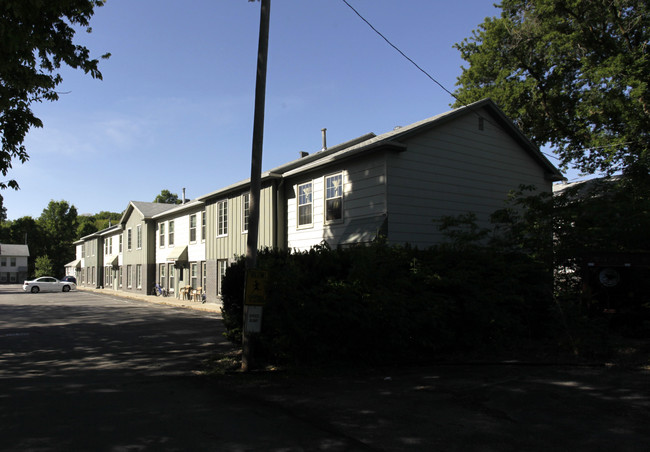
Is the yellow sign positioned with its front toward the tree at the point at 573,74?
no

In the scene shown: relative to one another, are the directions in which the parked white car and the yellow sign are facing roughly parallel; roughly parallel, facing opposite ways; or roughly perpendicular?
roughly perpendicular

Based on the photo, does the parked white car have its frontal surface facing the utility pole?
no

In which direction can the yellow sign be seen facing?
toward the camera

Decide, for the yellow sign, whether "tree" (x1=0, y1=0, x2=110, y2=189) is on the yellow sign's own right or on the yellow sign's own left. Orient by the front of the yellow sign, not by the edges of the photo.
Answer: on the yellow sign's own right

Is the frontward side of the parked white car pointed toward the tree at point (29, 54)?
no

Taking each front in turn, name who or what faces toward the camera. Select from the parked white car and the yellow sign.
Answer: the yellow sign
